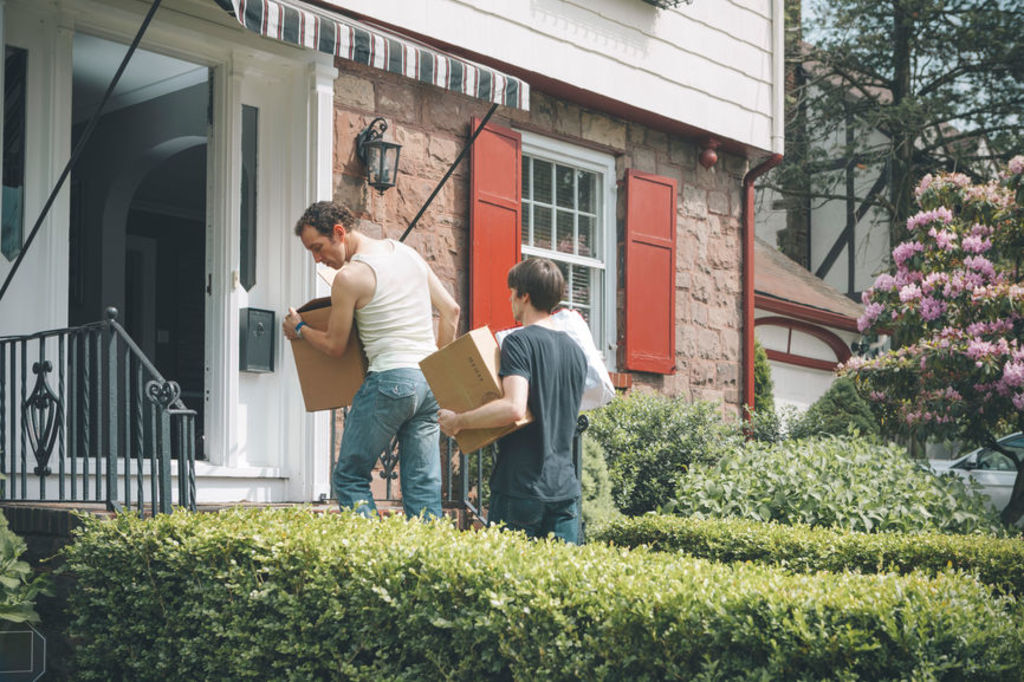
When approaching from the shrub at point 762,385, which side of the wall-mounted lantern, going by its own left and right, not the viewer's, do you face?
left

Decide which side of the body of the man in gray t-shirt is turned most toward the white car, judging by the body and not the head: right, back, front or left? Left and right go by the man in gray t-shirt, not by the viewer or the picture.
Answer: right

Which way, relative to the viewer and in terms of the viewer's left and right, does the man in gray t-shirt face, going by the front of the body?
facing away from the viewer and to the left of the viewer

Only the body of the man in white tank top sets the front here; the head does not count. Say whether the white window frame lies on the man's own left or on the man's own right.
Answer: on the man's own right

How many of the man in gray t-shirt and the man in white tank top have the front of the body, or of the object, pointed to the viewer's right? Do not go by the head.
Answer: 0

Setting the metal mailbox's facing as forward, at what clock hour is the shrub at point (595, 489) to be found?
The shrub is roughly at 10 o'clock from the metal mailbox.

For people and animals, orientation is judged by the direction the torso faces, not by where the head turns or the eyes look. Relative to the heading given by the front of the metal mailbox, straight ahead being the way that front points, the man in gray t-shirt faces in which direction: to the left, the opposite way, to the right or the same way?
the opposite way

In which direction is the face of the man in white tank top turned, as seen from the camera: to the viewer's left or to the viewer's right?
to the viewer's left

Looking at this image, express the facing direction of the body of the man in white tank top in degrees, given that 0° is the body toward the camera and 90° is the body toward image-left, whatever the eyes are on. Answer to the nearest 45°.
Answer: approximately 135°

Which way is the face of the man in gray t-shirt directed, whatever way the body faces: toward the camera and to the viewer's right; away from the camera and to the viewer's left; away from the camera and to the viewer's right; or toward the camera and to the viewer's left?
away from the camera and to the viewer's left

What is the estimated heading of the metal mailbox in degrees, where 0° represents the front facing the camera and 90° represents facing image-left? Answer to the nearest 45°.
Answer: approximately 315°
